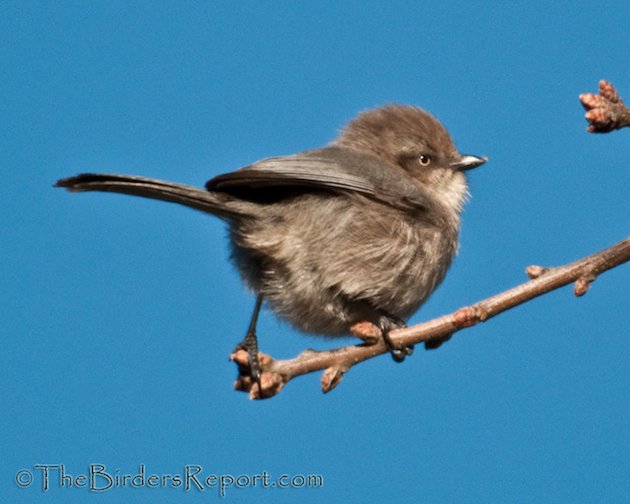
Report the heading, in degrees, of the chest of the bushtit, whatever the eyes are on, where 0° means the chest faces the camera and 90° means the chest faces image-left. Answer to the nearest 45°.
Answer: approximately 270°
